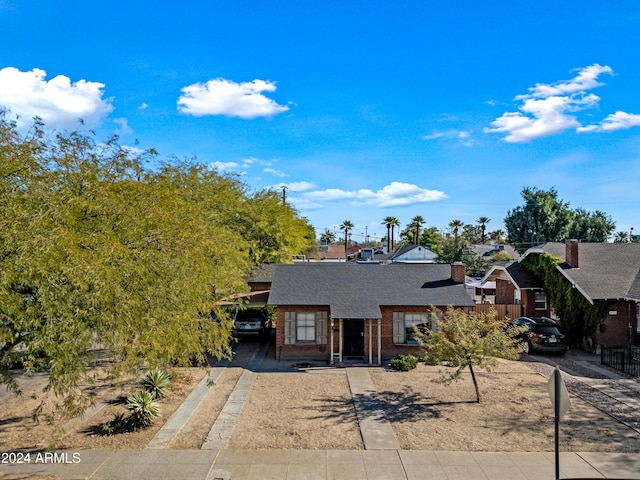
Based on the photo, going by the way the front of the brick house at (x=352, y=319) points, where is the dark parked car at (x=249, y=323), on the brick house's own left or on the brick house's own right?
on the brick house's own right

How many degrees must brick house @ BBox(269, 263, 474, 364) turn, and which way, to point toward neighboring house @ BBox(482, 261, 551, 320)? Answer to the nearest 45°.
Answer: approximately 135° to its left

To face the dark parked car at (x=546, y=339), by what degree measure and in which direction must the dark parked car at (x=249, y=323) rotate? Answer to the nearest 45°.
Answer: approximately 90° to its right

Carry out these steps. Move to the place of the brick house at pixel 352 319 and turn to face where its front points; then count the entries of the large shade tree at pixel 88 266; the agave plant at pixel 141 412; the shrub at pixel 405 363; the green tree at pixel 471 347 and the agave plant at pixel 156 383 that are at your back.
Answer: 0

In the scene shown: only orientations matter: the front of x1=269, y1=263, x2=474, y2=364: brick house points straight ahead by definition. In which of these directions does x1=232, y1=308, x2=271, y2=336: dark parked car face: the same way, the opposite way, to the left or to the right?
the opposite way

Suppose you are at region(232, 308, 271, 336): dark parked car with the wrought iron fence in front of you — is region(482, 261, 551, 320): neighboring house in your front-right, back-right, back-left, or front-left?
front-left

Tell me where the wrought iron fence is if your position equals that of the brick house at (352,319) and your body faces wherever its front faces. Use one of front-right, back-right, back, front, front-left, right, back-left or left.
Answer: left

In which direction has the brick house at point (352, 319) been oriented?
toward the camera

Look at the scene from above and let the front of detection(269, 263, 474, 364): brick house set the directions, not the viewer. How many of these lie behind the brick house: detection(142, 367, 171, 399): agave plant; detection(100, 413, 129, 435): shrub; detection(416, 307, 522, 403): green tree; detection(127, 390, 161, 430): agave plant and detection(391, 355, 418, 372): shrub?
0

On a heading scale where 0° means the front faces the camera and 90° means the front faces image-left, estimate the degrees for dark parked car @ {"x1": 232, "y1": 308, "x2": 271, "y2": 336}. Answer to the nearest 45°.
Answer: approximately 180°

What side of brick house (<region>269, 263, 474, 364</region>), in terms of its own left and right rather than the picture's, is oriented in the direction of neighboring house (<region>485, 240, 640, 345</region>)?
left

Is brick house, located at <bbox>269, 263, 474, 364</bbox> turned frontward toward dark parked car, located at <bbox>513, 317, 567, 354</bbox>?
no

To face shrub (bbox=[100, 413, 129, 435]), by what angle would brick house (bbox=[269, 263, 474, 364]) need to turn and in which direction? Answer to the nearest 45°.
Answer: approximately 45° to its right

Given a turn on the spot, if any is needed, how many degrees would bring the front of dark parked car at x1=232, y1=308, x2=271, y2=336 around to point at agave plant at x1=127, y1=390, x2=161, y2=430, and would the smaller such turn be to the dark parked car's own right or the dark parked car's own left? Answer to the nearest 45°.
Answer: approximately 180°

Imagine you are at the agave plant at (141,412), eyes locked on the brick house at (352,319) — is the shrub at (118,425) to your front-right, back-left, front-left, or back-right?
back-left

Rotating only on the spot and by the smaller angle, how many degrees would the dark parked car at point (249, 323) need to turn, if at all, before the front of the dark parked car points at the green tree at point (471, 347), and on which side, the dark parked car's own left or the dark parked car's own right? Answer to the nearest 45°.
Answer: approximately 135° to the dark parked car's own right
